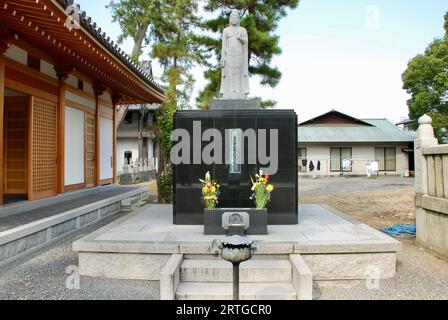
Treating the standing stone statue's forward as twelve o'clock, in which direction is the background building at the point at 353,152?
The background building is roughly at 7 o'clock from the standing stone statue.

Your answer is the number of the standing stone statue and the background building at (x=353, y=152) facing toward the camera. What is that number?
2

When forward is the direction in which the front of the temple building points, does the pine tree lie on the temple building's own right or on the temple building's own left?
on the temple building's own left

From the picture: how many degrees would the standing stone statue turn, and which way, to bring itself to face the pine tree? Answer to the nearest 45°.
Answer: approximately 180°

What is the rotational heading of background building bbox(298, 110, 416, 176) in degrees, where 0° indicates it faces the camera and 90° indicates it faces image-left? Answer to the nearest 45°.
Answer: approximately 0°

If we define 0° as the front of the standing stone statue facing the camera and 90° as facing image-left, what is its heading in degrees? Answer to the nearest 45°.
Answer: approximately 0°

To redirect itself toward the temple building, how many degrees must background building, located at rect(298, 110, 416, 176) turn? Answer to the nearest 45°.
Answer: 0° — it already faces it

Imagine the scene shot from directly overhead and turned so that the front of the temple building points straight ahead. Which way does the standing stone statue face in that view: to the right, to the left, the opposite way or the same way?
to the right

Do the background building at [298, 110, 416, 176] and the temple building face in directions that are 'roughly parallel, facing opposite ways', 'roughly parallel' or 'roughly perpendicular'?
roughly perpendicular
